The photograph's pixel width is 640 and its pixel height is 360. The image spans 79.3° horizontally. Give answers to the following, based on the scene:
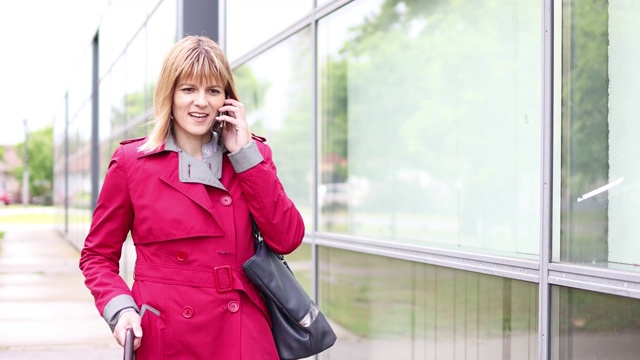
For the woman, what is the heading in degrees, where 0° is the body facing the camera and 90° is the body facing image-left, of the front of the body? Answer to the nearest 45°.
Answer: approximately 0°
